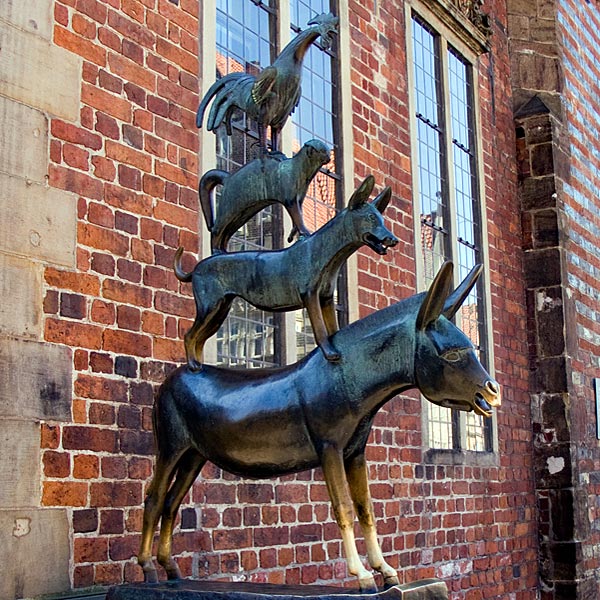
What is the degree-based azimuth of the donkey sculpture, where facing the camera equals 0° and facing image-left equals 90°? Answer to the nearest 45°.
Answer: approximately 270°

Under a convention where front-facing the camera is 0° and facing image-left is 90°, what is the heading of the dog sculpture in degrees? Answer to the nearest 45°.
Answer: approximately 270°
